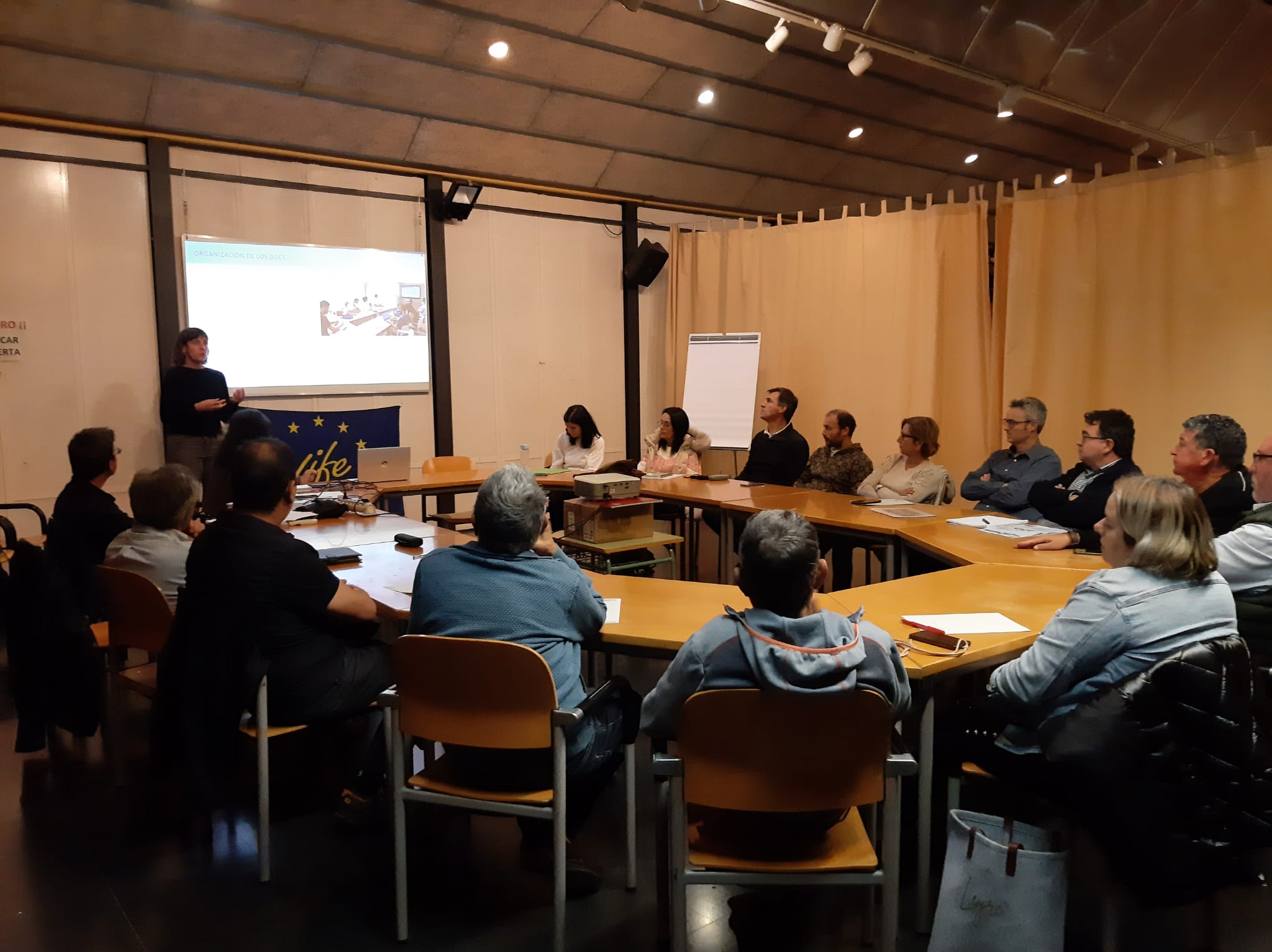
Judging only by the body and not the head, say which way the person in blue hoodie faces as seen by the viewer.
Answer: away from the camera

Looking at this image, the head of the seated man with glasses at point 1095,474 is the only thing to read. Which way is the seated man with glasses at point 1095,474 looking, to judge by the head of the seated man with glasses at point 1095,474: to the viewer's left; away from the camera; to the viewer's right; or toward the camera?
to the viewer's left

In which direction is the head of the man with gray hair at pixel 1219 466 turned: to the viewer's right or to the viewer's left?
to the viewer's left

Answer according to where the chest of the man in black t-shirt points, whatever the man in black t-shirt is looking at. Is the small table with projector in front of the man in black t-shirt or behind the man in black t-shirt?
in front

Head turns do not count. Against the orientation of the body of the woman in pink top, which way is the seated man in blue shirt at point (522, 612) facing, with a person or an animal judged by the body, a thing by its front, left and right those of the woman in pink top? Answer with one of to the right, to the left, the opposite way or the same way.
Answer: the opposite way

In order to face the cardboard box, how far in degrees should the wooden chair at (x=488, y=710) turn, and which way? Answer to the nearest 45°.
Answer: approximately 45° to its left

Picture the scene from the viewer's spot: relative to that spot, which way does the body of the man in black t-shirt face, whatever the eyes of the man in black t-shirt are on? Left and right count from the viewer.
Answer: facing away from the viewer and to the right of the viewer

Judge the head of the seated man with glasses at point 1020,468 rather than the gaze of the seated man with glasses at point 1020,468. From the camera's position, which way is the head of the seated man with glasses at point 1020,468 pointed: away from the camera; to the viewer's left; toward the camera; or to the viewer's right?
to the viewer's left

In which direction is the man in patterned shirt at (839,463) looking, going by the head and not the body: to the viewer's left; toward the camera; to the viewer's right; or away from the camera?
to the viewer's left

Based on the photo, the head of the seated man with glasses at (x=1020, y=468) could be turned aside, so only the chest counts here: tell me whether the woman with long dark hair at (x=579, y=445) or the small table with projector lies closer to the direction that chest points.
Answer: the small table with projector
